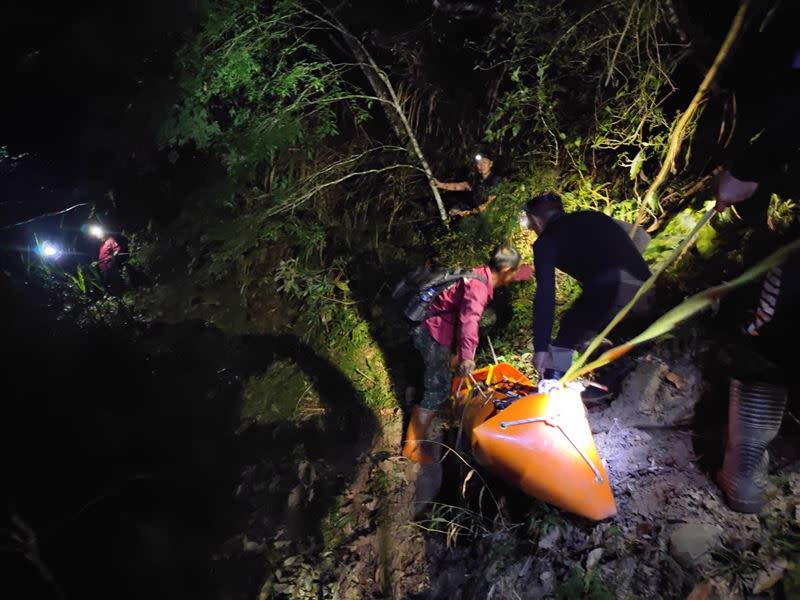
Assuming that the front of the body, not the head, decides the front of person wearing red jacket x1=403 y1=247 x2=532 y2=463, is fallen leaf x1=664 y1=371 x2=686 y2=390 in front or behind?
in front

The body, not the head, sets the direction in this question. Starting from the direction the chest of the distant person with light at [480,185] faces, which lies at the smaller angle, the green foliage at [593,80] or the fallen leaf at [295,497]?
the fallen leaf

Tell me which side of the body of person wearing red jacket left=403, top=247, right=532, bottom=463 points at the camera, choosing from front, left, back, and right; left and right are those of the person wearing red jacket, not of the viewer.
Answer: right

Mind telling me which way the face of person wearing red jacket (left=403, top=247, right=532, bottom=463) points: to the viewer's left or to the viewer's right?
to the viewer's right

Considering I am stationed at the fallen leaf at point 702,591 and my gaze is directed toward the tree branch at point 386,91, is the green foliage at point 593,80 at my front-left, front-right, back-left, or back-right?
front-right

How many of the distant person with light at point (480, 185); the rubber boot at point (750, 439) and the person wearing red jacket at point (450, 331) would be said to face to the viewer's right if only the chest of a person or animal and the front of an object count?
1

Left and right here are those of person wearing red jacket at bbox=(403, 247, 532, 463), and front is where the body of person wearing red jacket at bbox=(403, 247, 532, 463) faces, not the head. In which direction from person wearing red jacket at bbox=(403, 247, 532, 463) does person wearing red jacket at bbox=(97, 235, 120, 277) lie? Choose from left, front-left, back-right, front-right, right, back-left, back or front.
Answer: back-left

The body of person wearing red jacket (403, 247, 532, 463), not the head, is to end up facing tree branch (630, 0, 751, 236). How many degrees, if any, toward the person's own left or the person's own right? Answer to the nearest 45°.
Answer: approximately 45° to the person's own left

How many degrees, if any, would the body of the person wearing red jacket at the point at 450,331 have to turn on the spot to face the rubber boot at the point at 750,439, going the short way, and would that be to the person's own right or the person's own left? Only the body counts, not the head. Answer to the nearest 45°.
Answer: approximately 45° to the person's own right

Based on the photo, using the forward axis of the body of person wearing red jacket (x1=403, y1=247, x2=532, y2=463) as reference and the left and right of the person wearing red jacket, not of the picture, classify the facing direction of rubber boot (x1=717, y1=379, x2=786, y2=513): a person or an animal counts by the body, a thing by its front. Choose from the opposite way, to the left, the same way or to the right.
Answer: the opposite way

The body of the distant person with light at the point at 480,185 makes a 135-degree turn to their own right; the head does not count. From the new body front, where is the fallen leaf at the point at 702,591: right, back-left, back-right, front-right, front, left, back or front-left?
back

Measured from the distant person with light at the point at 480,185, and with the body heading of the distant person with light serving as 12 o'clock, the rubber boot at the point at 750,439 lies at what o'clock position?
The rubber boot is roughly at 10 o'clock from the distant person with light.

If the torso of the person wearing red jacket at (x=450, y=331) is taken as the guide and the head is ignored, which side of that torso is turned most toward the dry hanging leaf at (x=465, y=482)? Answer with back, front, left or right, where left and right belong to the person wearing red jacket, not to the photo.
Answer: right

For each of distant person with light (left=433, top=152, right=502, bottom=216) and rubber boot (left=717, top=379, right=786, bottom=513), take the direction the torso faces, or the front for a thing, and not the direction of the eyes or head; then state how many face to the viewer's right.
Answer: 0

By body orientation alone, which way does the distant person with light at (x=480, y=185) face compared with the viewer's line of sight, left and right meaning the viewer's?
facing the viewer and to the left of the viewer
